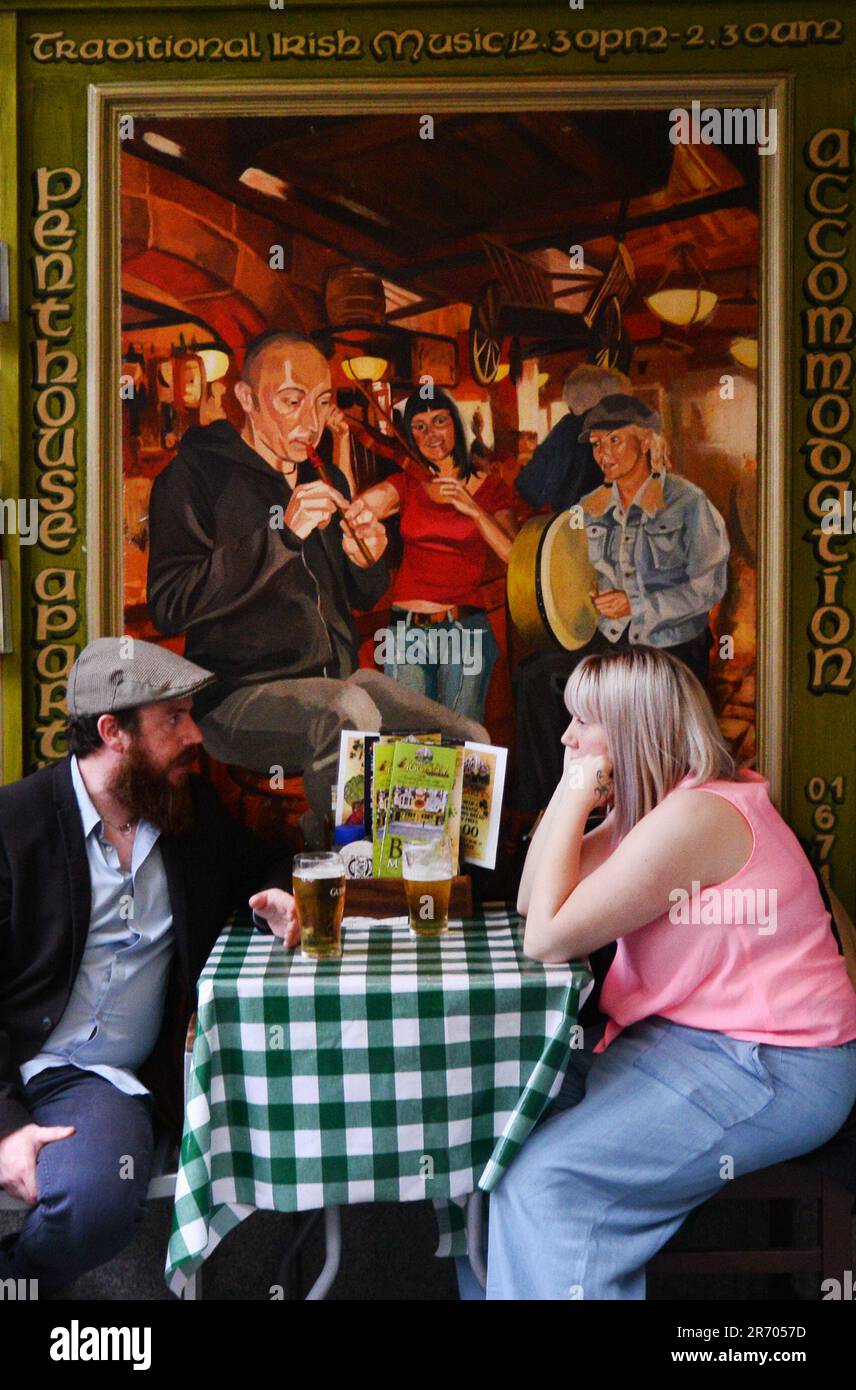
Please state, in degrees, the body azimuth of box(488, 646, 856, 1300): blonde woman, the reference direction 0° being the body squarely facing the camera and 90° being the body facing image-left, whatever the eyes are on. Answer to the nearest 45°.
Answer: approximately 90°

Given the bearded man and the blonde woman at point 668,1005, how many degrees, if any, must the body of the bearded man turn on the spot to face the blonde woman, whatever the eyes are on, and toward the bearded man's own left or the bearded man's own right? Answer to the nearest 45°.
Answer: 0° — they already face them

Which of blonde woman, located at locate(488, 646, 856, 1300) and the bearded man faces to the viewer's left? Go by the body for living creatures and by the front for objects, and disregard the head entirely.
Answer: the blonde woman

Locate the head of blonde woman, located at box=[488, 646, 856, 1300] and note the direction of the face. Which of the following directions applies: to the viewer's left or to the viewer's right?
to the viewer's left

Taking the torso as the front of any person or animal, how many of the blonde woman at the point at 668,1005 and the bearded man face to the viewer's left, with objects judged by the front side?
1
